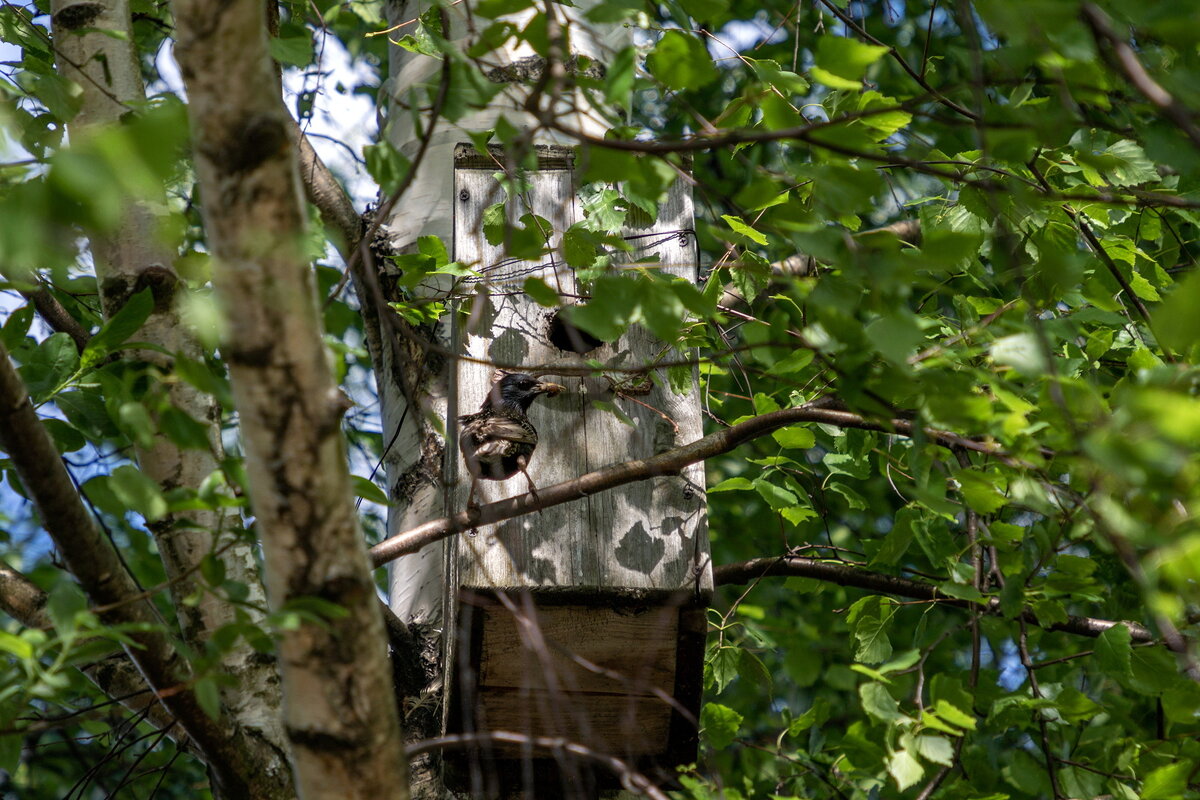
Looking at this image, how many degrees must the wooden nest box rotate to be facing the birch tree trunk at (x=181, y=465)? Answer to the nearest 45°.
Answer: approximately 45° to its right

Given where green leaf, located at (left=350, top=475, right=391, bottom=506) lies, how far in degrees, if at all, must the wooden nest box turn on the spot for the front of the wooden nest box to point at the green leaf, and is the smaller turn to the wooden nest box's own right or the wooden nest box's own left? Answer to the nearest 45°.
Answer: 0° — it already faces it

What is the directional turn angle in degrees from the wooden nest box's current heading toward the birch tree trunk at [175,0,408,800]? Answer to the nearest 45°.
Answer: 0° — it already faces it

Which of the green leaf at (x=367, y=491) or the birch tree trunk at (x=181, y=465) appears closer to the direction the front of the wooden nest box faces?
the green leaf

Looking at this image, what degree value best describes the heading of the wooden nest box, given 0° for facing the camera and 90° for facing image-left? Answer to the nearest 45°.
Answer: approximately 0°
